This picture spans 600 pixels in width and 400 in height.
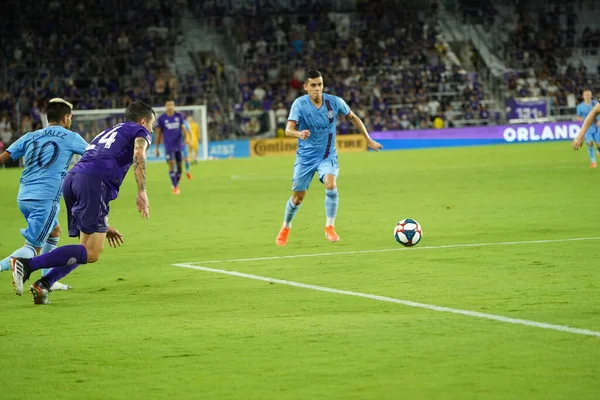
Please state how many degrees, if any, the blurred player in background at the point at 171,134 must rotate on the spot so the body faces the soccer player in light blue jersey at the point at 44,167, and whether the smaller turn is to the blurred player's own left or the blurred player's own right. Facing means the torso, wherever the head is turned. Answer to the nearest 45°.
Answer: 0° — they already face them

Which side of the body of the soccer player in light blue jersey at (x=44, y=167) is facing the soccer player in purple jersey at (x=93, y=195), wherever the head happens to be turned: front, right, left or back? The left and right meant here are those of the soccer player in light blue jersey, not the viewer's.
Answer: right

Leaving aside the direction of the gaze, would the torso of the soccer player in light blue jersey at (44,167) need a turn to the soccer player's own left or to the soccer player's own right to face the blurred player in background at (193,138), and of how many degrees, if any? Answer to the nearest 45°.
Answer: approximately 45° to the soccer player's own left

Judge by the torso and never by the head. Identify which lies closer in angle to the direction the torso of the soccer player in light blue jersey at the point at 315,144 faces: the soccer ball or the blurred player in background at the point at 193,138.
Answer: the soccer ball

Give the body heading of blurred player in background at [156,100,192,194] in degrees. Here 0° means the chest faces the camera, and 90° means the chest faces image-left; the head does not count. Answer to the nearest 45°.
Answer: approximately 0°

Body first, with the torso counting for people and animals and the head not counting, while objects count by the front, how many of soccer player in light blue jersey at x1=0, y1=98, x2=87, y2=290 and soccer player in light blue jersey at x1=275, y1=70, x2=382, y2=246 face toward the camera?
1

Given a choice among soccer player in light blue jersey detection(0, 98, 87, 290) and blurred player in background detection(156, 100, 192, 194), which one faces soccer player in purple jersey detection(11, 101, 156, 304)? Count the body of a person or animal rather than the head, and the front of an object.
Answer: the blurred player in background

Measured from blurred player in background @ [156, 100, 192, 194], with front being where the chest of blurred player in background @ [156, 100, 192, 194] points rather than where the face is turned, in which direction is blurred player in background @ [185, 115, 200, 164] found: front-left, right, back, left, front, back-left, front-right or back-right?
back

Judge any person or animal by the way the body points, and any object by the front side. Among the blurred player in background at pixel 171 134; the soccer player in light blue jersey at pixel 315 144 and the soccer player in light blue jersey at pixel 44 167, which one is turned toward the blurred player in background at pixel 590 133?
the soccer player in light blue jersey at pixel 44 167

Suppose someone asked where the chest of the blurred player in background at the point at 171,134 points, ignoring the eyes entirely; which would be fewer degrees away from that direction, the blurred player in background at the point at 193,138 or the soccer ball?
the soccer ball

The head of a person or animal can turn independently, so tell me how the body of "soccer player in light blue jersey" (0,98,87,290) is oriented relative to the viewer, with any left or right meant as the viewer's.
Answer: facing away from the viewer and to the right of the viewer

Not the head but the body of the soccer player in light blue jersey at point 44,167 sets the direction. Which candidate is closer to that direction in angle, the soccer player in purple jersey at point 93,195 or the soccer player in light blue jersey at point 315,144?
the soccer player in light blue jersey
